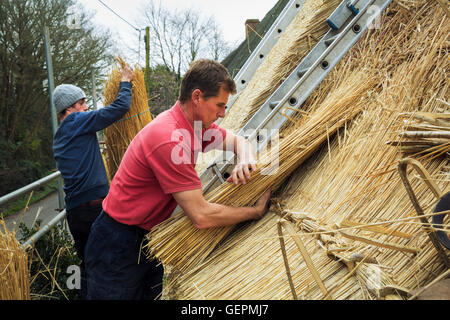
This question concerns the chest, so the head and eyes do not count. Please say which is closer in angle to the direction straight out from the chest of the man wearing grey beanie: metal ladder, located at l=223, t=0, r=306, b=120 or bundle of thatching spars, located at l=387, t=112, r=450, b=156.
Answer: the metal ladder

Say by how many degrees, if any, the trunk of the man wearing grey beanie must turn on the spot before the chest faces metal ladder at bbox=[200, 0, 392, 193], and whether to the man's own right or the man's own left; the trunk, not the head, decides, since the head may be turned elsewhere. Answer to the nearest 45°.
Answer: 0° — they already face it

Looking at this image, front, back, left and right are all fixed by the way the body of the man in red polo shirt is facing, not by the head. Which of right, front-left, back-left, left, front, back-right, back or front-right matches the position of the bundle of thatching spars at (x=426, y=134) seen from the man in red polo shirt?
front-right

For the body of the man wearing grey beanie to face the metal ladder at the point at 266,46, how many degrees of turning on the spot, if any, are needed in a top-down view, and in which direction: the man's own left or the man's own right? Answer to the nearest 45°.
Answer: approximately 45° to the man's own right

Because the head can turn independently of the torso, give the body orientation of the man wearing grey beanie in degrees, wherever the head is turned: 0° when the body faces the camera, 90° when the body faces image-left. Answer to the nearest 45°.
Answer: approximately 225°

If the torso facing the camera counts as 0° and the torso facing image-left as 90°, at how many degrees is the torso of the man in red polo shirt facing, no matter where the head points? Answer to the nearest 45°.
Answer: approximately 270°

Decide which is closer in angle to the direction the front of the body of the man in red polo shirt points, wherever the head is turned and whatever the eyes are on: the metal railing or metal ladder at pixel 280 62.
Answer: the metal ladder

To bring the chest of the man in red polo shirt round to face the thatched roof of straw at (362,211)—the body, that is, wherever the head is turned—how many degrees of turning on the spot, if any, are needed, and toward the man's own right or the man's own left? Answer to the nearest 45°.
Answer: approximately 45° to the man's own right

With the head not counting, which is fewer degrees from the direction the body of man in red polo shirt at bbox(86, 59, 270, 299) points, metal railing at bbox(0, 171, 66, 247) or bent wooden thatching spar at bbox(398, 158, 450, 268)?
the bent wooden thatching spar

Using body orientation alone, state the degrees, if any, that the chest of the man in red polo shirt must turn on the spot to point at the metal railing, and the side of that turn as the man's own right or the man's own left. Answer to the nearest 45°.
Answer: approximately 135° to the man's own left
